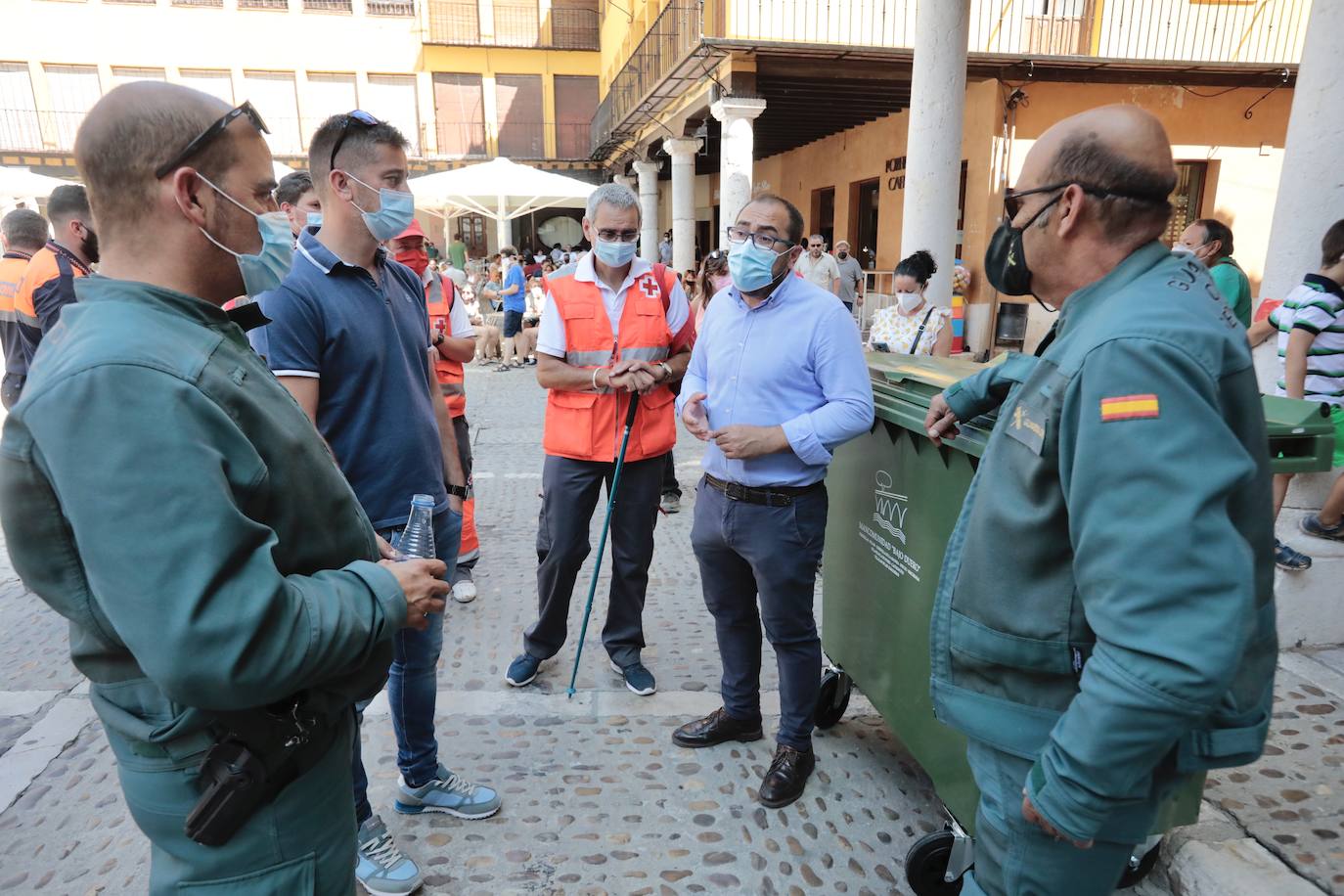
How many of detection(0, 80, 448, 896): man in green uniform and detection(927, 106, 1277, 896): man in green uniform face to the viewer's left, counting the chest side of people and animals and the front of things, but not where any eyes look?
1

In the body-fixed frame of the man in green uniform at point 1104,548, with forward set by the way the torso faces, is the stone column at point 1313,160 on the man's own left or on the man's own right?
on the man's own right

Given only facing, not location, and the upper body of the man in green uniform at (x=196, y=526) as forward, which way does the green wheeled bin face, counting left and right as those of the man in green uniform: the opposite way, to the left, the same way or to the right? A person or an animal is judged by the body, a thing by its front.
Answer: the opposite way

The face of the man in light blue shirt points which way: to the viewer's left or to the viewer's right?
to the viewer's left

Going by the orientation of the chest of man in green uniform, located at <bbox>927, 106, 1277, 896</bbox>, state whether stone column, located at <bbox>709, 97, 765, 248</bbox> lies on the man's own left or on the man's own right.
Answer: on the man's own right

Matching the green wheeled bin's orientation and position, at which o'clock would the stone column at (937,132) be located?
The stone column is roughly at 4 o'clock from the green wheeled bin.

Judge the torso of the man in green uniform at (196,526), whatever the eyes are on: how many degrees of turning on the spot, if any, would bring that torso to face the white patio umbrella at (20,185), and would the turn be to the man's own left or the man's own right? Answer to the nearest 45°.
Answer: approximately 90° to the man's own left

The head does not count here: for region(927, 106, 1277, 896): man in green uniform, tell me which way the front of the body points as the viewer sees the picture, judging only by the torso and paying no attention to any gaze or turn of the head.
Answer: to the viewer's left

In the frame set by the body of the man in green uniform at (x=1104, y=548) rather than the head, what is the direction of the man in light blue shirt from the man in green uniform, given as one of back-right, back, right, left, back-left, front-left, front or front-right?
front-right

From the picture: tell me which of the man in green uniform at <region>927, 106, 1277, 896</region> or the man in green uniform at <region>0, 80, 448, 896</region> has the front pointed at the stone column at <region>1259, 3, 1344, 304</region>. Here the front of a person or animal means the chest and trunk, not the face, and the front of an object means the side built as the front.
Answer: the man in green uniform at <region>0, 80, 448, 896</region>

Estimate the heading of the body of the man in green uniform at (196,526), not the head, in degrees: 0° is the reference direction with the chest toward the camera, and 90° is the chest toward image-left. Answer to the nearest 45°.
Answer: approximately 270°

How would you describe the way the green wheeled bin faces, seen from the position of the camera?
facing the viewer and to the left of the viewer

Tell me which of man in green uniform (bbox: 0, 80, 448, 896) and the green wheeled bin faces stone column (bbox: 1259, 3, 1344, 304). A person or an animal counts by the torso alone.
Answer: the man in green uniform

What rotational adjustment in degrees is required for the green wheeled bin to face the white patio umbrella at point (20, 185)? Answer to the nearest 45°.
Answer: approximately 45° to its right

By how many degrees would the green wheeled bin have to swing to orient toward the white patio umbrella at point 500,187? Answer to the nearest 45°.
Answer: approximately 90° to its right

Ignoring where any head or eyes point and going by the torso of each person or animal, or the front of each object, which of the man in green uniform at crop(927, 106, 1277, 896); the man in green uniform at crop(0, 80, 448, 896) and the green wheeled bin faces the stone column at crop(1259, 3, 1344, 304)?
the man in green uniform at crop(0, 80, 448, 896)

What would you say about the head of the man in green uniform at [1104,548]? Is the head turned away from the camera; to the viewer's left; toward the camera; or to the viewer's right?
to the viewer's left
